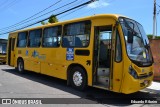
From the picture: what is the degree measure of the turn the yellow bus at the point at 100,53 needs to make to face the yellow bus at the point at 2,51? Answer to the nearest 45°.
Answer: approximately 180°

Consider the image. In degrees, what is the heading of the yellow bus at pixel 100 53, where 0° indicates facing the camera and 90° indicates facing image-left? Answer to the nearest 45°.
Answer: approximately 315°
